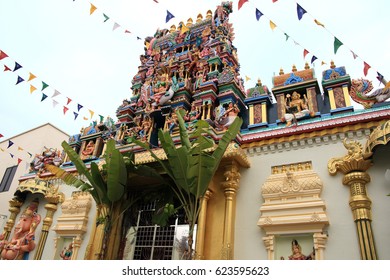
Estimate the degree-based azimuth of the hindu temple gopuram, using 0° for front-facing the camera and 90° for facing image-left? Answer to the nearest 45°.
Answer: approximately 45°

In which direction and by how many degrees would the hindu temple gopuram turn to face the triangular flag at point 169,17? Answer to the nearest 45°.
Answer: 0° — it already faces it

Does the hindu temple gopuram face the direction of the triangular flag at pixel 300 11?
no
